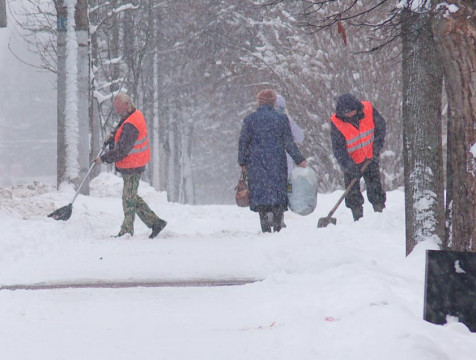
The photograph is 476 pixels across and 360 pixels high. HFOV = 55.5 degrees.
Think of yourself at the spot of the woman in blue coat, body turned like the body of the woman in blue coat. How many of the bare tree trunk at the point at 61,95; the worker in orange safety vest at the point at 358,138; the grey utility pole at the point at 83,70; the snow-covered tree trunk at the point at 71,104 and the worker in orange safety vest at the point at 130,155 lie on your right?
1

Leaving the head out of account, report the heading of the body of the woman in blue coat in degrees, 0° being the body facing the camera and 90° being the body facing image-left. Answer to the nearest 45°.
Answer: approximately 180°

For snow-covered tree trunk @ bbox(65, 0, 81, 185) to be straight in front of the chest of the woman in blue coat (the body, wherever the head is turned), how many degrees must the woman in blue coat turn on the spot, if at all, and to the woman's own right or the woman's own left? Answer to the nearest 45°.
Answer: approximately 45° to the woman's own left

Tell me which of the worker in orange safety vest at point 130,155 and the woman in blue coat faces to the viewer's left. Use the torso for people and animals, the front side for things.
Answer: the worker in orange safety vest

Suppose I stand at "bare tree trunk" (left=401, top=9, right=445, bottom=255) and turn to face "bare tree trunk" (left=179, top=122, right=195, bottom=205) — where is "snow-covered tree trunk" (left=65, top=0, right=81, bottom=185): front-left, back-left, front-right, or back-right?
front-left

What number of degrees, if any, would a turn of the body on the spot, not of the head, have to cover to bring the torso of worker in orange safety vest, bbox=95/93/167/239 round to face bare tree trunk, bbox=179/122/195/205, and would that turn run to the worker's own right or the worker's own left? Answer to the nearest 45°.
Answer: approximately 90° to the worker's own right

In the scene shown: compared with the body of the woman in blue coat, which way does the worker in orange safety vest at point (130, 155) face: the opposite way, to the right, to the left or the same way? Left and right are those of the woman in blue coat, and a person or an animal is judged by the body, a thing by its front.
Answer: to the left

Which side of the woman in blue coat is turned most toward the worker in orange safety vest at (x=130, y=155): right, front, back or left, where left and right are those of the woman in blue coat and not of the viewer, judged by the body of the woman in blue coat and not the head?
left

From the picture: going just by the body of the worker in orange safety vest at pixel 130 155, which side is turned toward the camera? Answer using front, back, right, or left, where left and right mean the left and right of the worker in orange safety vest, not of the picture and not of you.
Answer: left

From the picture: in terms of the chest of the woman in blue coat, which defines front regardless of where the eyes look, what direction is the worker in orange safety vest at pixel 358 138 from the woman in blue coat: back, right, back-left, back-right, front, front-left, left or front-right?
right

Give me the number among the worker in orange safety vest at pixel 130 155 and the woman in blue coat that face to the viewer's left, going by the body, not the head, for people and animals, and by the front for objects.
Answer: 1

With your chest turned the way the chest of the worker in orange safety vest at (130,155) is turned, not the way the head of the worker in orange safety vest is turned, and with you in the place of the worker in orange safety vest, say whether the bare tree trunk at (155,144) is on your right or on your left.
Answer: on your right
